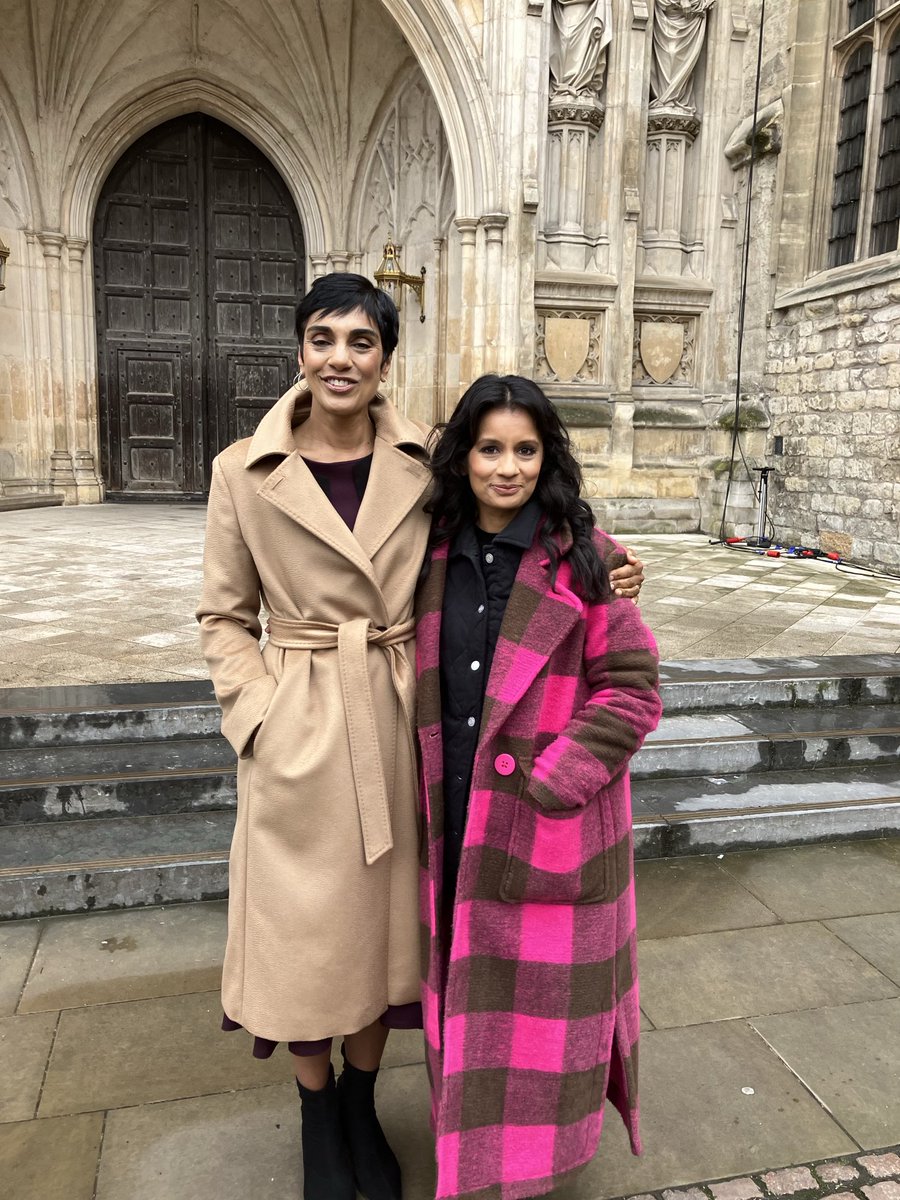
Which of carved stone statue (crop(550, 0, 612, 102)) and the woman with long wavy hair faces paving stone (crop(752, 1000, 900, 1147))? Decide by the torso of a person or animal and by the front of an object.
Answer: the carved stone statue

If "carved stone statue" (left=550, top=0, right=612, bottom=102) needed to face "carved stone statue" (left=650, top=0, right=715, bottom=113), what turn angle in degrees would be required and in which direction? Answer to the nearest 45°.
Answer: approximately 135° to its left

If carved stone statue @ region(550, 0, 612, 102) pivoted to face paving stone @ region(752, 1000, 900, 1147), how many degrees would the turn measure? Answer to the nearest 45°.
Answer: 0° — it already faces it

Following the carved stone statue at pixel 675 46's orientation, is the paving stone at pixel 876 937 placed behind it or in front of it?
in front

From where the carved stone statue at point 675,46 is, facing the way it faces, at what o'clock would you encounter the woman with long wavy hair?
The woman with long wavy hair is roughly at 12 o'clock from the carved stone statue.

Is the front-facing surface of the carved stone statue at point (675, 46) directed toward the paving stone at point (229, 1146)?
yes

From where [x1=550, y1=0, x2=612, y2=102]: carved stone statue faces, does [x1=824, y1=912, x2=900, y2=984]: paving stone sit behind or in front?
in front

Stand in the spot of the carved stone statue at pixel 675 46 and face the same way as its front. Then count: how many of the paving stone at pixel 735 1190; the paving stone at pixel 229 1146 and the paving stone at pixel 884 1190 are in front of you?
3

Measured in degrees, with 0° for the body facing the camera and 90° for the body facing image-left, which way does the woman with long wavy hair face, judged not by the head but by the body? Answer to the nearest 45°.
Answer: approximately 45°

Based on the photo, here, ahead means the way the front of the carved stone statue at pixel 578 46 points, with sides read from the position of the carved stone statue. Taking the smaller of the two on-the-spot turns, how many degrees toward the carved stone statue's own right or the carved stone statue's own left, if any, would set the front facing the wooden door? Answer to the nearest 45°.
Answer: approximately 135° to the carved stone statue's own right

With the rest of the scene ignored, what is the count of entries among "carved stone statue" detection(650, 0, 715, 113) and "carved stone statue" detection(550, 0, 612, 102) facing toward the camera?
2

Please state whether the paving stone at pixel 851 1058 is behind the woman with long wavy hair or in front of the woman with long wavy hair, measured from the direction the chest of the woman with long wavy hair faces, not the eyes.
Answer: behind
